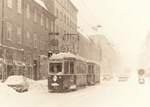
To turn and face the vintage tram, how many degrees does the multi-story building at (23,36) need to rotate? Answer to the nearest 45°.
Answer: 0° — it already faces it

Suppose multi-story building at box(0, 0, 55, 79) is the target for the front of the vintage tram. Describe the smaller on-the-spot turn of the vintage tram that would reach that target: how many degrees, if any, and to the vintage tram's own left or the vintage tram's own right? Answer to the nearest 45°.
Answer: approximately 90° to the vintage tram's own right

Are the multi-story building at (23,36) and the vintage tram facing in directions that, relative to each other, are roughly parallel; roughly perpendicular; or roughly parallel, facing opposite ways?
roughly perpendicular

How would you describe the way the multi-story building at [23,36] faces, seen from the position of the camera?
facing the viewer and to the right of the viewer

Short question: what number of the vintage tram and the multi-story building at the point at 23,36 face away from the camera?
0

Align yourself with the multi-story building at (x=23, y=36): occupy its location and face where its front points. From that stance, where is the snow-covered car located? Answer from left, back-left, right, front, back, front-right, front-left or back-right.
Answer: front-right

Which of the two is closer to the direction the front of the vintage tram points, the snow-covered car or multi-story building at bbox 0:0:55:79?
the snow-covered car

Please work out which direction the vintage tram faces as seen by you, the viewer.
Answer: facing the viewer and to the left of the viewer
